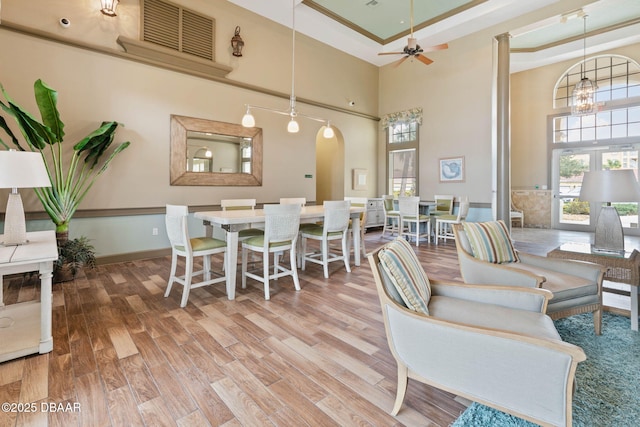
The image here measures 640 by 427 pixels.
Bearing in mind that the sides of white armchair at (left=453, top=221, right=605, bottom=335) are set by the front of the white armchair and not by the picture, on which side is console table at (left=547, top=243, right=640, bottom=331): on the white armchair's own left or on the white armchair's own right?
on the white armchair's own left

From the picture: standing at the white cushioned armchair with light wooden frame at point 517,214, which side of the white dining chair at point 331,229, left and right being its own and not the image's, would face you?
right

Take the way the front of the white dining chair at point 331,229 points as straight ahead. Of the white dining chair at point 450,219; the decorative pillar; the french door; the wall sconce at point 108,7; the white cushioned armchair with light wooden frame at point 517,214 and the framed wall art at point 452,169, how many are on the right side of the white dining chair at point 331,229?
5

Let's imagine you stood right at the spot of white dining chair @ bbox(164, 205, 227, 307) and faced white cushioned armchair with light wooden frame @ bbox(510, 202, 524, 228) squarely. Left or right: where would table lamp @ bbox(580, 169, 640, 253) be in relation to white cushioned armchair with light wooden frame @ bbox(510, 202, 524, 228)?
right

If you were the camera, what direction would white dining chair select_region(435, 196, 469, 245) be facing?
facing to the left of the viewer

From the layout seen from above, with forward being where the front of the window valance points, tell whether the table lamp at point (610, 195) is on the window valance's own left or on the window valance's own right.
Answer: on the window valance's own left

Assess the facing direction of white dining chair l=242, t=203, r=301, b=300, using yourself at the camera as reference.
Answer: facing away from the viewer and to the left of the viewer

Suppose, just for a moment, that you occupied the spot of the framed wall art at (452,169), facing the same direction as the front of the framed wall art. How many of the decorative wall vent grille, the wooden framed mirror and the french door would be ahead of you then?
2

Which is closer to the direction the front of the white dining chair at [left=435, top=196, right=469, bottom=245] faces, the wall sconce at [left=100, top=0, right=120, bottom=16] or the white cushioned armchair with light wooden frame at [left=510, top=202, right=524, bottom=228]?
the wall sconce
